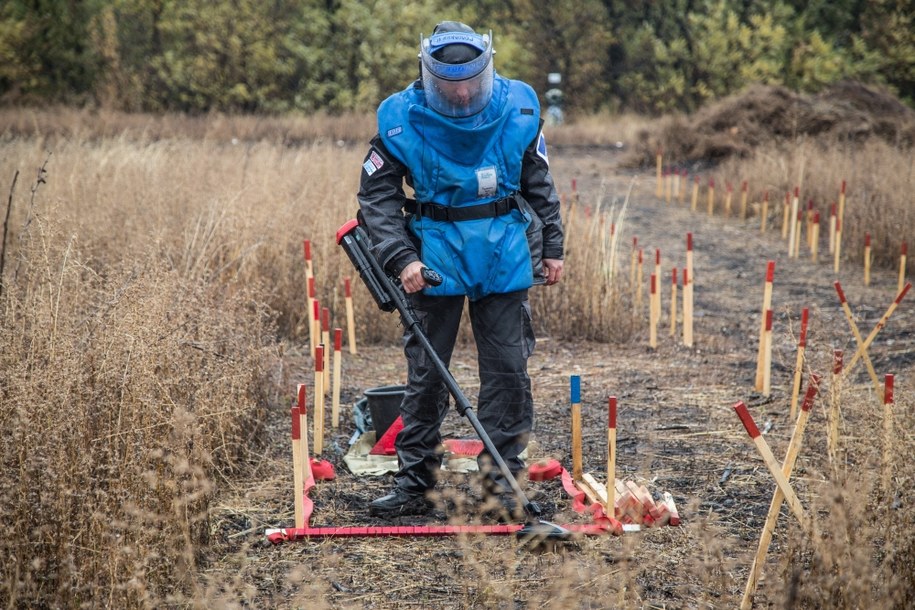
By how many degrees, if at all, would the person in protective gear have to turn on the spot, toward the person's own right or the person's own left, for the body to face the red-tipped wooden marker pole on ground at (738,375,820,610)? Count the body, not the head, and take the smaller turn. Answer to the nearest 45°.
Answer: approximately 45° to the person's own left

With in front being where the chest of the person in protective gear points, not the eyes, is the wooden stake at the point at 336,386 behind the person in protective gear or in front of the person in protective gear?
behind

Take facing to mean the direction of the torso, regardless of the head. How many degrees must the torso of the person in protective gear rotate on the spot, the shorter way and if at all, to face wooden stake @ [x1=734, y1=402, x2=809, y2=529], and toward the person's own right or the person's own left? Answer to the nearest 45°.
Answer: approximately 45° to the person's own left

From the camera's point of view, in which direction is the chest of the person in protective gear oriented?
toward the camera

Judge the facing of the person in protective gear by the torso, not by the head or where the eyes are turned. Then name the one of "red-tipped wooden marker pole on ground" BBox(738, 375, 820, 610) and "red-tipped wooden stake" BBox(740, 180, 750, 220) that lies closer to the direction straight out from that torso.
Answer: the red-tipped wooden marker pole on ground

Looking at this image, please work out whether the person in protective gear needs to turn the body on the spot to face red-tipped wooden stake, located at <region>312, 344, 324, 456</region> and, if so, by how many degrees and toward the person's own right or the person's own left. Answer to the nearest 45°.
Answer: approximately 135° to the person's own right

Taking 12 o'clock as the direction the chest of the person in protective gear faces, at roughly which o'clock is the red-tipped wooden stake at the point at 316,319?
The red-tipped wooden stake is roughly at 5 o'clock from the person in protective gear.

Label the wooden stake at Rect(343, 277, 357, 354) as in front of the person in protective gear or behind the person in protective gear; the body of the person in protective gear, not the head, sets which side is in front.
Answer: behind

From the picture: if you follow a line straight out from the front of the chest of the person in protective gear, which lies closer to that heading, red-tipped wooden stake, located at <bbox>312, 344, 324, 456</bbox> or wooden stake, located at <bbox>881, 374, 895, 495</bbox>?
the wooden stake

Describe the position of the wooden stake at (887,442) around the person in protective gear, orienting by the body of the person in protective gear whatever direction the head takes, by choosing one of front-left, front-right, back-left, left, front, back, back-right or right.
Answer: front-left

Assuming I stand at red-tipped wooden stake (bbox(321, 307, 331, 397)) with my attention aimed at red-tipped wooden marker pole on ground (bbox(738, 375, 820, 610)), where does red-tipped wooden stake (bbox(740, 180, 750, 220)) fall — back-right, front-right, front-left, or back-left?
back-left

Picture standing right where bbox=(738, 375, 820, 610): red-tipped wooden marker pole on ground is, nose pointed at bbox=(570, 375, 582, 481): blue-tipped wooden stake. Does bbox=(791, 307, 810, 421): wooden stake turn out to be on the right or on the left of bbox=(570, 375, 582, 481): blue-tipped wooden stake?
right
